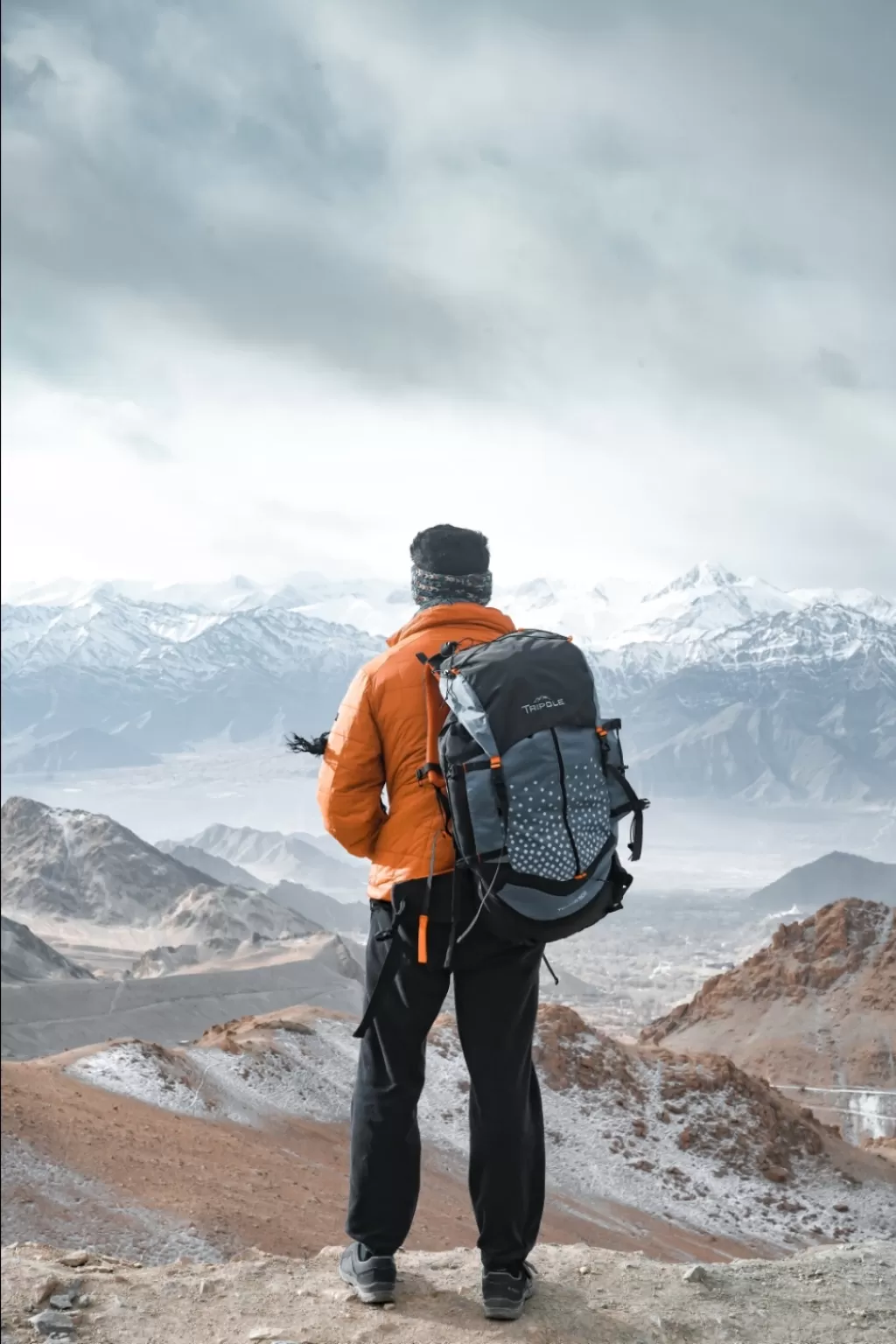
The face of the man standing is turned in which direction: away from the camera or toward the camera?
away from the camera

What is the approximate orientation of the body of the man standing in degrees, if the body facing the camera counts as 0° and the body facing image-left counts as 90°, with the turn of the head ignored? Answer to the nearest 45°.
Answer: approximately 180°
